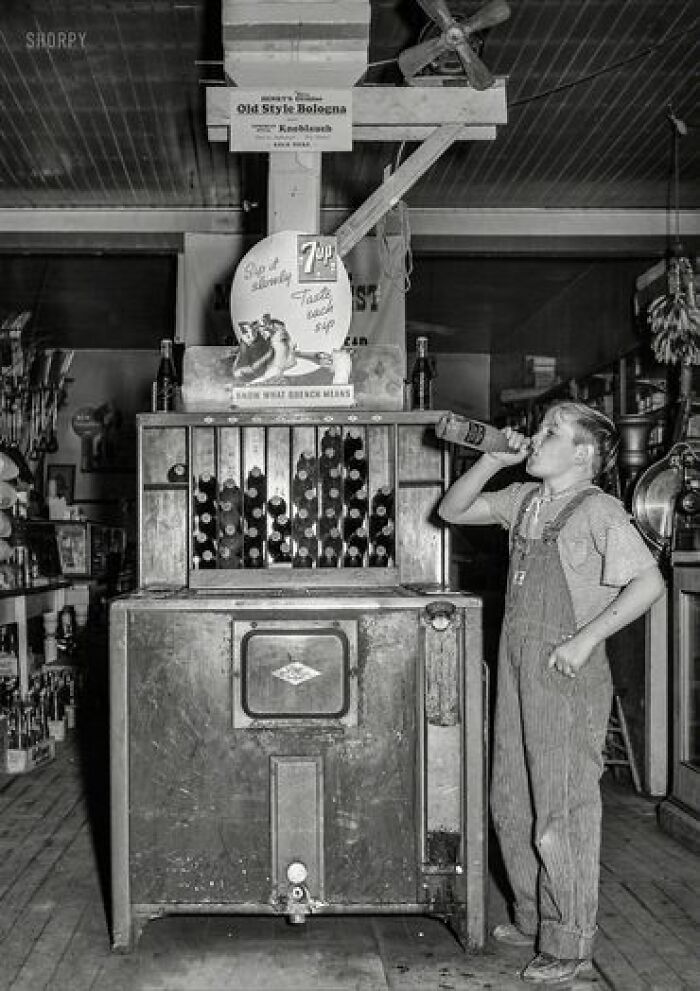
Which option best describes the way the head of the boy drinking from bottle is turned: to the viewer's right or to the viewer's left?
to the viewer's left

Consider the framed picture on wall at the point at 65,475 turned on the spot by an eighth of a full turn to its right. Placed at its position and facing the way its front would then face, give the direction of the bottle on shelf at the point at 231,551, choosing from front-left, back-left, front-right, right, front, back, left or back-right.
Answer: front-left

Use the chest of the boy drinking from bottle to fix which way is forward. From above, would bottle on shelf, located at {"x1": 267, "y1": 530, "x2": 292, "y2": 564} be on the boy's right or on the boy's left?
on the boy's right

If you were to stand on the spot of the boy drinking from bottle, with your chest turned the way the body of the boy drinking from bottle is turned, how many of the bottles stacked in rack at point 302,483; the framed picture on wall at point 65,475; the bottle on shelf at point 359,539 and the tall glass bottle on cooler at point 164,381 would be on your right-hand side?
4

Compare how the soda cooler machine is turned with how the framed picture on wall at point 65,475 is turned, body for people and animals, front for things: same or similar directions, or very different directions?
same or similar directions

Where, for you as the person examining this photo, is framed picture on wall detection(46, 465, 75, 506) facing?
facing the viewer

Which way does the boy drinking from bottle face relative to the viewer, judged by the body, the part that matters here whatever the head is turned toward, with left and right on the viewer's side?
facing the viewer and to the left of the viewer

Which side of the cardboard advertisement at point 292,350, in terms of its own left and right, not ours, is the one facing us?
front
